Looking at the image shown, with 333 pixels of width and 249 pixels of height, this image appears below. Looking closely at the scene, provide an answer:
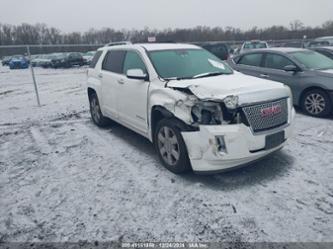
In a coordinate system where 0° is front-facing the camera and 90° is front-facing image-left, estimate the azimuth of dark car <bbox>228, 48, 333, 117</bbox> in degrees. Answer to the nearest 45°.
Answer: approximately 315°

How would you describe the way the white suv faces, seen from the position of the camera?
facing the viewer and to the right of the viewer

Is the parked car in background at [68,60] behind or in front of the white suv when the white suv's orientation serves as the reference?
behind

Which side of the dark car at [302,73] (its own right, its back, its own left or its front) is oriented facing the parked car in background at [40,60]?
back

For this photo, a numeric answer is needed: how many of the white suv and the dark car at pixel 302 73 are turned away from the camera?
0

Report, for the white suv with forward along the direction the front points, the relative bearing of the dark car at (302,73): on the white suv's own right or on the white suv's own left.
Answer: on the white suv's own left

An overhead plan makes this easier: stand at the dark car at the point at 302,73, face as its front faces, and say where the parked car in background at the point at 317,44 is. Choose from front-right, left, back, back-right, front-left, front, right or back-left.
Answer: back-left

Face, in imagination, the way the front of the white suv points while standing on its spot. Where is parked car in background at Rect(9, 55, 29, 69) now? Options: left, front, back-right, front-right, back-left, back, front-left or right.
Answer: back
